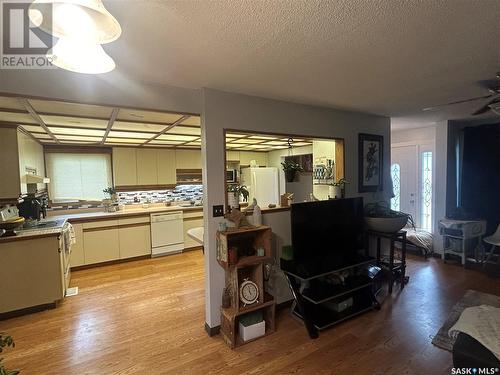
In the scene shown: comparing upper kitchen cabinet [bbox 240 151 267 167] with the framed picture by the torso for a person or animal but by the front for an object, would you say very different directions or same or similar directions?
same or similar directions

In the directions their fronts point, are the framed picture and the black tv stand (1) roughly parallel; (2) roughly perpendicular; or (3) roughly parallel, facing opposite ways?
roughly parallel

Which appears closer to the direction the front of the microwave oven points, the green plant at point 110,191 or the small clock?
the small clock

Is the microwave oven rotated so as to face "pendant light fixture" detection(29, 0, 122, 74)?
yes

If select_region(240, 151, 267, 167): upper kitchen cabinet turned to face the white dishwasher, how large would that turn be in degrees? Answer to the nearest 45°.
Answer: approximately 45° to its right

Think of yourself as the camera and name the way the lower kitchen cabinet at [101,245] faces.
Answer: facing the viewer

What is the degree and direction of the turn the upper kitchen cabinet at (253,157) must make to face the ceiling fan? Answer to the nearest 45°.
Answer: approximately 45° to its left

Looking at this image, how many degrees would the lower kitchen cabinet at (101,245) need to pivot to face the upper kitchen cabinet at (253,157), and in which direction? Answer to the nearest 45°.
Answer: approximately 90° to its left

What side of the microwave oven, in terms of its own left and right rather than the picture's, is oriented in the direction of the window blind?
right

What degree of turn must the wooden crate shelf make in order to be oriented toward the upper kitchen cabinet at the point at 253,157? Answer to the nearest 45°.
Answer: approximately 135° to its left

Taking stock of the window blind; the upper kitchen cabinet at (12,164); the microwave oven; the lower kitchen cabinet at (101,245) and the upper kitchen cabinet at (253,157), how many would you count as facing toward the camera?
4

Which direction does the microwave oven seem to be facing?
toward the camera

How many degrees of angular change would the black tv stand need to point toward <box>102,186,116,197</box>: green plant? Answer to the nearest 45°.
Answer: approximately 135° to its right

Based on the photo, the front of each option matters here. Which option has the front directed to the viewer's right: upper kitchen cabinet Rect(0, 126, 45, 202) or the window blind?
the upper kitchen cabinet

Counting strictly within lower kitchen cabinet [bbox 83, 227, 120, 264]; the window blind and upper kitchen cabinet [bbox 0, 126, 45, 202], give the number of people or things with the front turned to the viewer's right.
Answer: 1

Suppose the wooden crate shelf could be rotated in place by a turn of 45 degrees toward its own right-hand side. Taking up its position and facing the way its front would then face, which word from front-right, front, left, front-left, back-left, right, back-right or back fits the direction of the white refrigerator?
back

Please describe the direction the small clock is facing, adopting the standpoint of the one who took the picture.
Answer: facing the viewer and to the right of the viewer

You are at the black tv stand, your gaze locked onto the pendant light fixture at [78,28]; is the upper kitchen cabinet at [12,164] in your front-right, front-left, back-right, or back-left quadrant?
front-right

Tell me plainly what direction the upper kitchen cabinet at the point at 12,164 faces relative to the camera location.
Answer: facing to the right of the viewer
